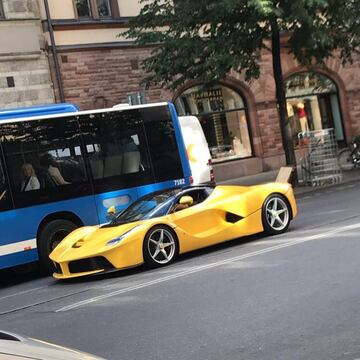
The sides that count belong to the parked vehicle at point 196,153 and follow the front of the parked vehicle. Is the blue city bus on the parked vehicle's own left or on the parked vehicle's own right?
on the parked vehicle's own left

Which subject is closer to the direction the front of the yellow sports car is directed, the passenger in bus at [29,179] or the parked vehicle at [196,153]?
the passenger in bus

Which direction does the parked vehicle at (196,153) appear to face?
to the viewer's left

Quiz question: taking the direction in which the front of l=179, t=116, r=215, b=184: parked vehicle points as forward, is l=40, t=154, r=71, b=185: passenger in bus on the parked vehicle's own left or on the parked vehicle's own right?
on the parked vehicle's own left

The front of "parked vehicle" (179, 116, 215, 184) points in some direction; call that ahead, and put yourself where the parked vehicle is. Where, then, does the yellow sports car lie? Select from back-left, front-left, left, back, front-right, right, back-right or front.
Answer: left

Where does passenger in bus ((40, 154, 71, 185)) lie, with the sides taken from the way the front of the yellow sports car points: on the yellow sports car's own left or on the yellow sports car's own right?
on the yellow sports car's own right

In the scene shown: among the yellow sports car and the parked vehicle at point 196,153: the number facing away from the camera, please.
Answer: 0

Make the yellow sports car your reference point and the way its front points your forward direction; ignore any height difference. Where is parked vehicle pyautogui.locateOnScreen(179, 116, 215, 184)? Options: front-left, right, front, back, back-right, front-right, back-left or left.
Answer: back-right

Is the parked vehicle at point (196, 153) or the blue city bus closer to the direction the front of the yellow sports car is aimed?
the blue city bus
